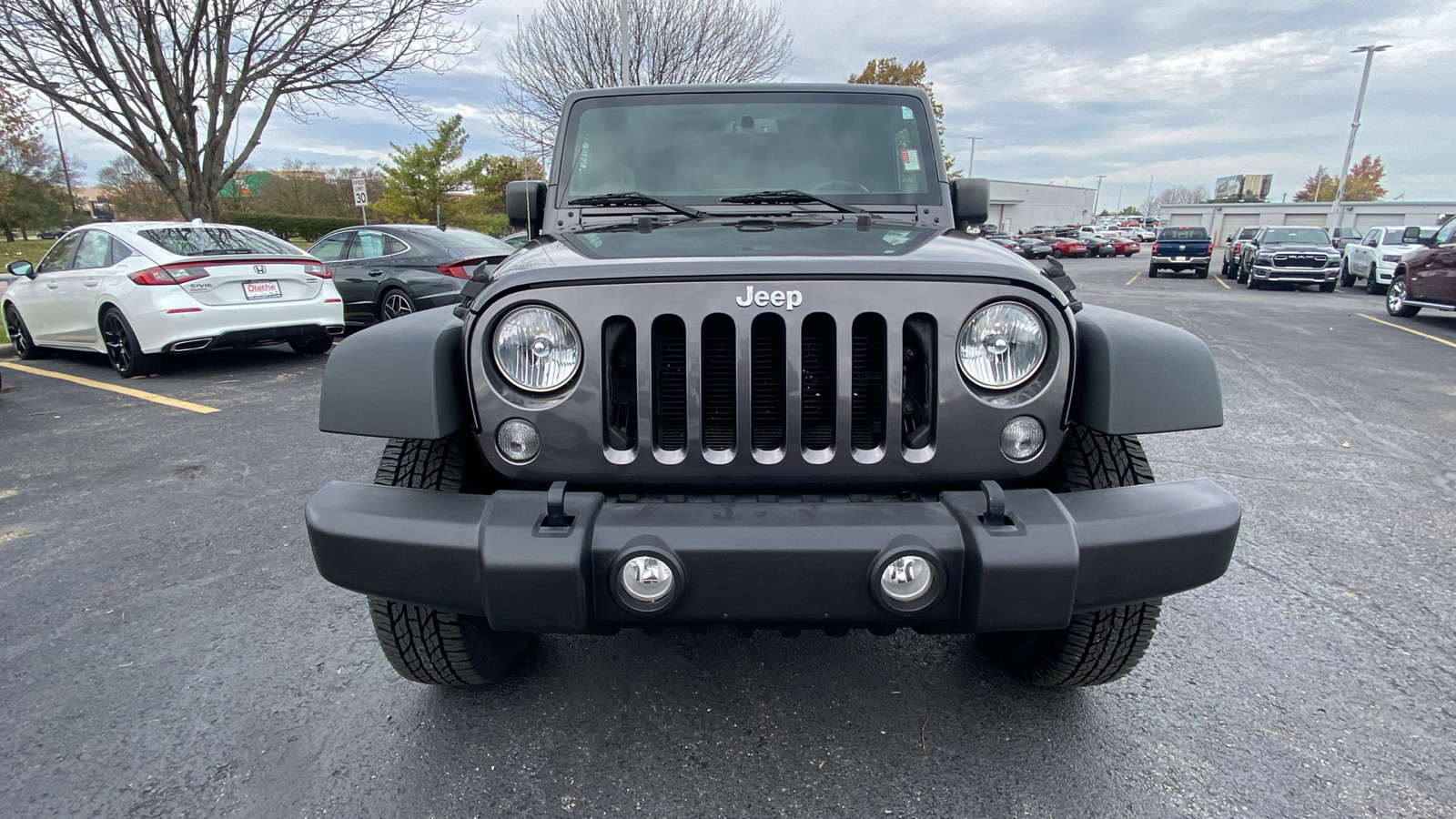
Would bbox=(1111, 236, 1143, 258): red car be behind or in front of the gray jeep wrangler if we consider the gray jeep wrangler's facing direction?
behind

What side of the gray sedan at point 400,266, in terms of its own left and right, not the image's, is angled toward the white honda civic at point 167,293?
left

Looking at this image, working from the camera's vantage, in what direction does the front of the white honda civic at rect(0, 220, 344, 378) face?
facing away from the viewer and to the left of the viewer

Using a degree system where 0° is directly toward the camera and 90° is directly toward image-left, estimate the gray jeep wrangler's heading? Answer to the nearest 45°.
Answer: approximately 0°

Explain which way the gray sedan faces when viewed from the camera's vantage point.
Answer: facing away from the viewer and to the left of the viewer
